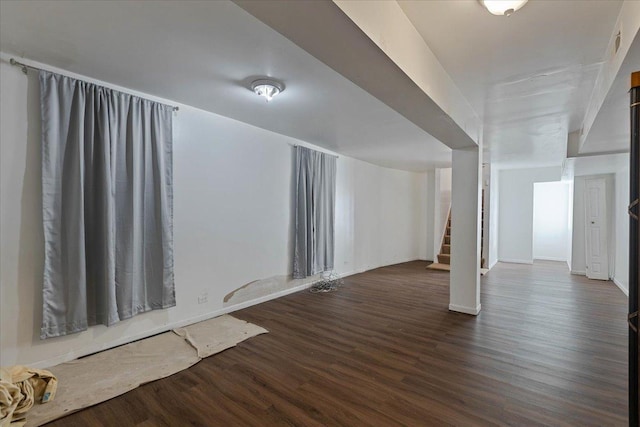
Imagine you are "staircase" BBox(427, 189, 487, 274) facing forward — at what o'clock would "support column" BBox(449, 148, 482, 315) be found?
The support column is roughly at 12 o'clock from the staircase.

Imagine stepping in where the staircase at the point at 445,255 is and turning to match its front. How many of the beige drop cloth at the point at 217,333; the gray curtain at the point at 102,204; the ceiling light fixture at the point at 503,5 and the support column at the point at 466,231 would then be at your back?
0

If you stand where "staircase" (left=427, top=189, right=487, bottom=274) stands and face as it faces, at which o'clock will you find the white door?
The white door is roughly at 9 o'clock from the staircase.

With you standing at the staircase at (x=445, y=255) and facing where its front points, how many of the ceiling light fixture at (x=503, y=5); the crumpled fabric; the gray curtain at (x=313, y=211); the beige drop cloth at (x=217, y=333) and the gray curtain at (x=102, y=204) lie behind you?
0

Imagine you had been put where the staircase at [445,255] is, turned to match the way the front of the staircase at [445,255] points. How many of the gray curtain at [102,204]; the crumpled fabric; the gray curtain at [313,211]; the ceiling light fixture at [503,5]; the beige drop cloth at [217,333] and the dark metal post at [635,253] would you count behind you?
0

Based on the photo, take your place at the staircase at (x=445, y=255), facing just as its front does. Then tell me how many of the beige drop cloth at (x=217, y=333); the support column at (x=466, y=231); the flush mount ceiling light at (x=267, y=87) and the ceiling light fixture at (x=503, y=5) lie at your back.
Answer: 0

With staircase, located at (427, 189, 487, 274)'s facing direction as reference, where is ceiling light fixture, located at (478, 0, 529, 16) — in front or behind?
in front

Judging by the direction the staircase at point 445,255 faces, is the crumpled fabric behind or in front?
in front

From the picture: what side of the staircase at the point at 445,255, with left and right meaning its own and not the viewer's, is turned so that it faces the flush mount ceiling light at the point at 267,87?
front

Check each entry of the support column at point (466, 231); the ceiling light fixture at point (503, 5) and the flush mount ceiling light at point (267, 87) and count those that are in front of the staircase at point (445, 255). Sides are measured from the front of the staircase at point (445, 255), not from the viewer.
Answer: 3

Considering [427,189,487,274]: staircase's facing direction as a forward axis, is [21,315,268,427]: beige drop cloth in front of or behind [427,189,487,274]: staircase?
in front

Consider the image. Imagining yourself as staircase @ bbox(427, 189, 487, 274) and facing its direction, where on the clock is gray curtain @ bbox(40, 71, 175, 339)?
The gray curtain is roughly at 1 o'clock from the staircase.

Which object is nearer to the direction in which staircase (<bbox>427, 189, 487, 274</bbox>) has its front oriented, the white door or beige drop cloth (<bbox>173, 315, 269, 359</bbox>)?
the beige drop cloth

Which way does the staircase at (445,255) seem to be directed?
toward the camera
